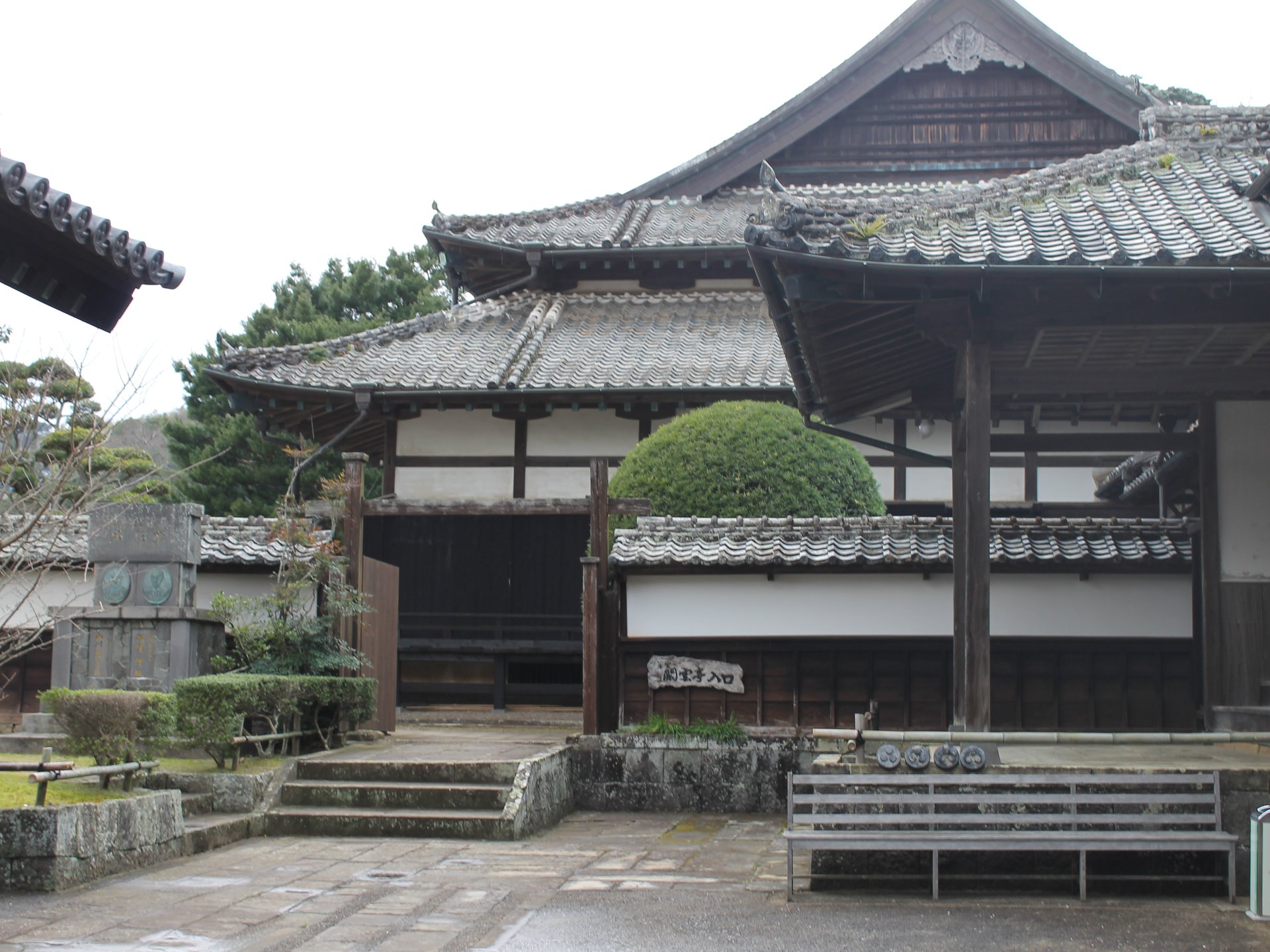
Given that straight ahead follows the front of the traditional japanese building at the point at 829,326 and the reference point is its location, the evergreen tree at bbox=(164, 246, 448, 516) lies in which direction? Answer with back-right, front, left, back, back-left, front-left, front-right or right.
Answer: back-right

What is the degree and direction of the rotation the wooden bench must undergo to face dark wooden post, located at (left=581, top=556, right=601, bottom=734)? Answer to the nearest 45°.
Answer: approximately 135° to its right

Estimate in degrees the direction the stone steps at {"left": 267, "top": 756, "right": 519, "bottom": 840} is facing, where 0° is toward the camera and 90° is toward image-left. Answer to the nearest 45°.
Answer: approximately 0°

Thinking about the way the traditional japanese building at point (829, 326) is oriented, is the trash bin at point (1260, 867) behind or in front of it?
in front

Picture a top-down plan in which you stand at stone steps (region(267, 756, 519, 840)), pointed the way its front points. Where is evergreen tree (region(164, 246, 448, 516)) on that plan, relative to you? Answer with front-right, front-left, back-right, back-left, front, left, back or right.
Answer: back

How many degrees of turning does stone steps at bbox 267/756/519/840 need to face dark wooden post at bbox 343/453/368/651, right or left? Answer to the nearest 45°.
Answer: approximately 180°

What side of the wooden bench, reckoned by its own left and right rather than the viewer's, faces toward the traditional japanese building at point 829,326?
back

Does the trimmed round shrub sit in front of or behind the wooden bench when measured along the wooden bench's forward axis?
behind
